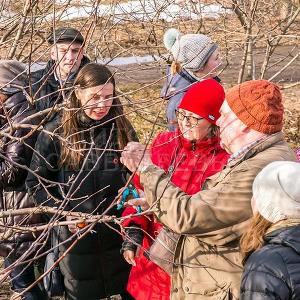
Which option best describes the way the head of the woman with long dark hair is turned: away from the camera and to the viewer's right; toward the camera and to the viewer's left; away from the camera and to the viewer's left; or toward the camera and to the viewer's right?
toward the camera and to the viewer's right

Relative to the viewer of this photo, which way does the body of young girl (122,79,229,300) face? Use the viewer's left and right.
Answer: facing the viewer and to the left of the viewer

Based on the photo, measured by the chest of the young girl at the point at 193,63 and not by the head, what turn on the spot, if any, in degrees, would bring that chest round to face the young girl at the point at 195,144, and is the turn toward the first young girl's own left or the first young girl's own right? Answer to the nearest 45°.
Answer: approximately 90° to the first young girl's own right

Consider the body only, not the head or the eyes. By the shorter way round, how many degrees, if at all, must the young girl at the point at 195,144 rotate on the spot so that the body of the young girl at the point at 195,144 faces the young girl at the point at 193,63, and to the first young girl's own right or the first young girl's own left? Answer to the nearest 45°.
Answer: approximately 135° to the first young girl's own right

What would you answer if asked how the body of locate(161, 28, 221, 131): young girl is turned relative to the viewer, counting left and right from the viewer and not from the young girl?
facing to the right of the viewer

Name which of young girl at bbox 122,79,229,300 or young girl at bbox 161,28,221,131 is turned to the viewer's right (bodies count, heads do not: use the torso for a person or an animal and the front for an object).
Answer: young girl at bbox 161,28,221,131

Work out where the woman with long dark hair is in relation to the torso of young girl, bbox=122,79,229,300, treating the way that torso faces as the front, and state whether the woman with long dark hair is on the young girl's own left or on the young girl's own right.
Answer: on the young girl's own right
